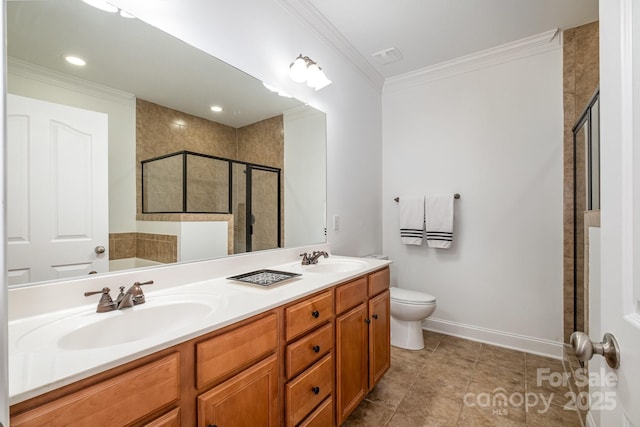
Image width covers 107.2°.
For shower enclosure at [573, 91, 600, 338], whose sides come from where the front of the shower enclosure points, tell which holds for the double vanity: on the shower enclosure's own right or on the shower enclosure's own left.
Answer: on the shower enclosure's own left

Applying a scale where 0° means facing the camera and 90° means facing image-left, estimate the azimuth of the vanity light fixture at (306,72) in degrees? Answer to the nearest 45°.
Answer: approximately 315°

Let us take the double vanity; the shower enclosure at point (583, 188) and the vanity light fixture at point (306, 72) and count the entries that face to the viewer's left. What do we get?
1

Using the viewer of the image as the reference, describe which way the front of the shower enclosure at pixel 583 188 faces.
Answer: facing to the left of the viewer

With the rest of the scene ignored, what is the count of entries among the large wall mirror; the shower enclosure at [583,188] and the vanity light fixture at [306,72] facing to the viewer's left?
1

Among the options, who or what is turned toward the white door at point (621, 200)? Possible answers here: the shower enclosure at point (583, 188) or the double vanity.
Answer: the double vanity

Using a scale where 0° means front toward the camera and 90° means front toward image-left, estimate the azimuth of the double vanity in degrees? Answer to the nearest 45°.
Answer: approximately 315°

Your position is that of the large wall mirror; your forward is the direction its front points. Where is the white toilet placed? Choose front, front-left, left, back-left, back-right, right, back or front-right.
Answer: front-left

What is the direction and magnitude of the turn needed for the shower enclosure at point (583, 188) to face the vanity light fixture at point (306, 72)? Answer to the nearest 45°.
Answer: approximately 45° to its left

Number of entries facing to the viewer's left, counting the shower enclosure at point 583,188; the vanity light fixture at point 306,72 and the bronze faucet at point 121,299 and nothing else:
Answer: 1

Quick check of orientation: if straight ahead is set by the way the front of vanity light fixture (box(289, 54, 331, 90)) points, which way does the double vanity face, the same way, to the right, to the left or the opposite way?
the same way

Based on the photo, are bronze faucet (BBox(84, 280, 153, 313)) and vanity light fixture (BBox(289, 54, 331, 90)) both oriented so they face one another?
no

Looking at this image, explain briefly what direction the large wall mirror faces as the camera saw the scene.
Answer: facing the viewer and to the right of the viewer

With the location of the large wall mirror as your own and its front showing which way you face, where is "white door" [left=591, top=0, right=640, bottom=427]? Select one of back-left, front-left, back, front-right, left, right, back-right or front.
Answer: front

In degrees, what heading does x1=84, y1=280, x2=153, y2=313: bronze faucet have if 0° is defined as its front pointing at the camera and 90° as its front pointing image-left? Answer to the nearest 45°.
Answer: approximately 315°

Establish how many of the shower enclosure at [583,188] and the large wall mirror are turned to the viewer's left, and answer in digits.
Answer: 1

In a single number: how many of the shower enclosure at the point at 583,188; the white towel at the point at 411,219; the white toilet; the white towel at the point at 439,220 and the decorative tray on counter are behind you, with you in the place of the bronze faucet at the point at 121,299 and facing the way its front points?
0
